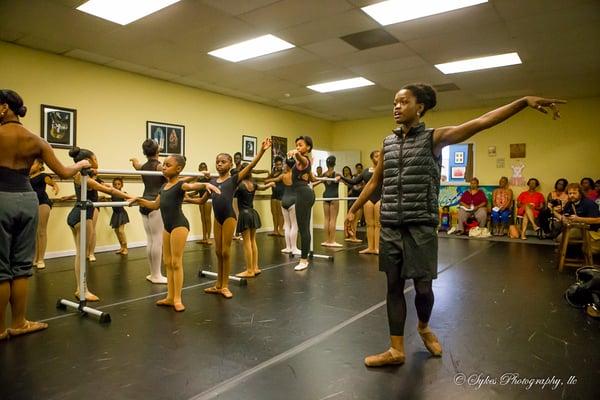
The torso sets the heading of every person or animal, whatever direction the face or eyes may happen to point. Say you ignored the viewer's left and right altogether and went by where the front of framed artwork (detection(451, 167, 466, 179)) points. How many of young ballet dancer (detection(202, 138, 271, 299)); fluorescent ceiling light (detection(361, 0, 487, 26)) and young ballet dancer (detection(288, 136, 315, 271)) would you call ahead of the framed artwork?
3

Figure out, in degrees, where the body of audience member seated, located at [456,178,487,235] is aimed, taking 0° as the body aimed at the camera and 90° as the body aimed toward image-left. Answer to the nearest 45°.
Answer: approximately 0°

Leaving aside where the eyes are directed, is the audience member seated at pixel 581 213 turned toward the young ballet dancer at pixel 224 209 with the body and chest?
yes

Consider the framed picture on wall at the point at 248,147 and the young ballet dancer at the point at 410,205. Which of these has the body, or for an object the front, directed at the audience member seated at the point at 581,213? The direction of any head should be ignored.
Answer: the framed picture on wall

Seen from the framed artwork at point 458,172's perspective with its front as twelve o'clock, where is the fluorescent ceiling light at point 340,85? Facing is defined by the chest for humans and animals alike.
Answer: The fluorescent ceiling light is roughly at 1 o'clock from the framed artwork.

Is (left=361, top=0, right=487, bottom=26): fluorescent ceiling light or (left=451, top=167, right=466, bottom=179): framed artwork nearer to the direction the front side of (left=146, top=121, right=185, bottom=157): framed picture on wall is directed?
the fluorescent ceiling light

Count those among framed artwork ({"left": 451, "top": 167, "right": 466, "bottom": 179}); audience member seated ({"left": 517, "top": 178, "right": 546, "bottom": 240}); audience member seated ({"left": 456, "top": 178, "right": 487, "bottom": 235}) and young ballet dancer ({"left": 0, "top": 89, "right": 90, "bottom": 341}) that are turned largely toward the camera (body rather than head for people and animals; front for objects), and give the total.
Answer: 3

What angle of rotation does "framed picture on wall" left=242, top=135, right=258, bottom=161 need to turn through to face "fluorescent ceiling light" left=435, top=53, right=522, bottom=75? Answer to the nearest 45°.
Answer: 0° — it already faces it

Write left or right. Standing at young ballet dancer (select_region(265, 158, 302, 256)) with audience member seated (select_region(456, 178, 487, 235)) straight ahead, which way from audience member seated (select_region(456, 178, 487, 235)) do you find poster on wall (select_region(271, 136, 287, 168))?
left

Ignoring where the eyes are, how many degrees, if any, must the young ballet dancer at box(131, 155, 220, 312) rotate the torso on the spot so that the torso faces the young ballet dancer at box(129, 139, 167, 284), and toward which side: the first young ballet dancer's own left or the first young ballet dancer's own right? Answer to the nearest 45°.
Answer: approximately 135° to the first young ballet dancer's own right

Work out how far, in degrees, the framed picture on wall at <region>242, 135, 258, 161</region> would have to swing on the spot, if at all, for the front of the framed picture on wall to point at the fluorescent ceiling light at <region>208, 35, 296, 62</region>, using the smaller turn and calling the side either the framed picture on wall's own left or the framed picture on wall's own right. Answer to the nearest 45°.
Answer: approximately 45° to the framed picture on wall's own right
